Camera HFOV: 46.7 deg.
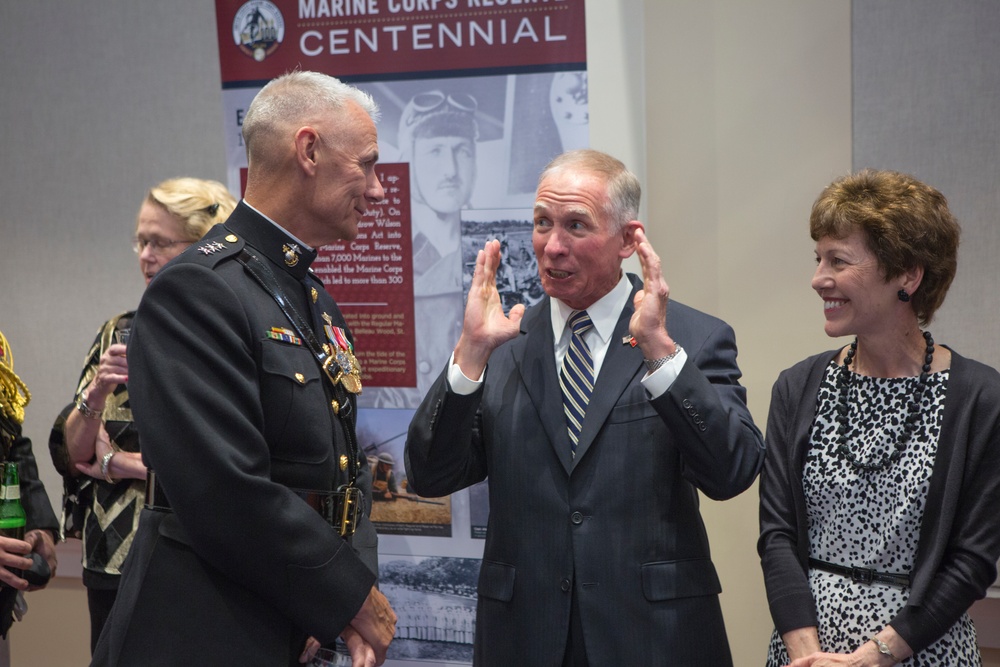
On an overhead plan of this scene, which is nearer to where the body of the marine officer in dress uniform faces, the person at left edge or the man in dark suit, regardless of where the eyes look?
the man in dark suit

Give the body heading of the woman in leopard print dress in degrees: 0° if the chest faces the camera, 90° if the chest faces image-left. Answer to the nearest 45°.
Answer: approximately 45°

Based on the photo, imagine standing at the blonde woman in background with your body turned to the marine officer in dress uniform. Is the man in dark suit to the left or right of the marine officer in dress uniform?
left

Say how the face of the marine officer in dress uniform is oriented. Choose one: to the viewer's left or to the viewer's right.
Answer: to the viewer's right

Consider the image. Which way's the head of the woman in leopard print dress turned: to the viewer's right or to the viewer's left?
to the viewer's left
